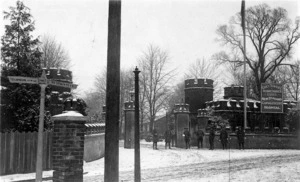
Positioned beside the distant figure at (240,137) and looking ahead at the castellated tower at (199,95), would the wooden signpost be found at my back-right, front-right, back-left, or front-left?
back-left

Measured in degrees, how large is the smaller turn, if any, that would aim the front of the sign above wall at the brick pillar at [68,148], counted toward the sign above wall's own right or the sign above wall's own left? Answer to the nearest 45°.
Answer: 0° — it already faces it

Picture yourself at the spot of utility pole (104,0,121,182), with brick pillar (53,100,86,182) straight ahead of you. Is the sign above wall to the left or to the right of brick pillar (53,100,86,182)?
right

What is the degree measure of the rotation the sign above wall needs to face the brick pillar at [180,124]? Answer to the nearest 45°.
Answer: approximately 90° to its right

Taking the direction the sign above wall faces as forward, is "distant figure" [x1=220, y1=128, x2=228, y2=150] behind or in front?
in front

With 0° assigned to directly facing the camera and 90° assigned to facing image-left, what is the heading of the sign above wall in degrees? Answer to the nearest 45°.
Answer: approximately 0°

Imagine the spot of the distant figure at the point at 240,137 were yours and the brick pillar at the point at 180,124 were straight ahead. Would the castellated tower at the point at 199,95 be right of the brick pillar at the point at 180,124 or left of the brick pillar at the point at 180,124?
right

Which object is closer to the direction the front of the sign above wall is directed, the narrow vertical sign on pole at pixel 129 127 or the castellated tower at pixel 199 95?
the narrow vertical sign on pole

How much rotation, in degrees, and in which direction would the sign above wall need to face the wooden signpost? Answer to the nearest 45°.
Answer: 0° — it already faces it

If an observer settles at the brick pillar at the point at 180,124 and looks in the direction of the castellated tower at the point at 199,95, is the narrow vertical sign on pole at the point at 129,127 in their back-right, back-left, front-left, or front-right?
back-left

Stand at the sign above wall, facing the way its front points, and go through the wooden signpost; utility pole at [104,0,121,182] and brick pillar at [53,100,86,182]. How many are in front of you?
3

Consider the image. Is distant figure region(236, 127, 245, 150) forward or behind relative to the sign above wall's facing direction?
forward
